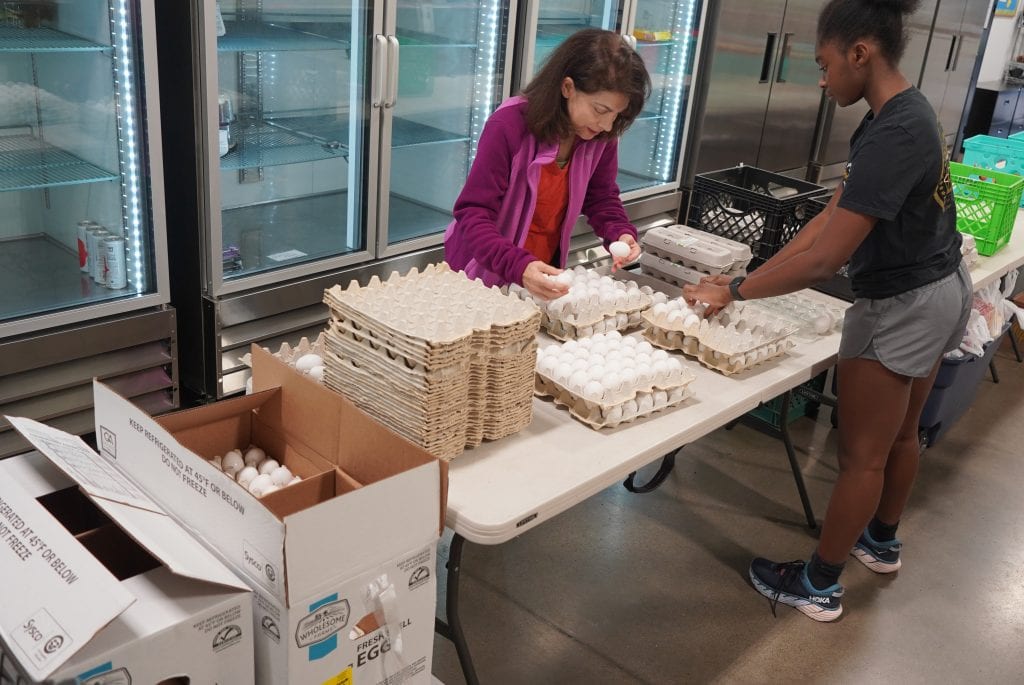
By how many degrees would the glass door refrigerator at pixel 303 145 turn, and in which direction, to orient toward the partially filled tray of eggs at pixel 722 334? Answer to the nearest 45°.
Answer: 0° — it already faces it

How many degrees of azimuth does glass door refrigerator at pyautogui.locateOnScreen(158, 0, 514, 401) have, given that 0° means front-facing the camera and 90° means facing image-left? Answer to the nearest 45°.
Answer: approximately 315°

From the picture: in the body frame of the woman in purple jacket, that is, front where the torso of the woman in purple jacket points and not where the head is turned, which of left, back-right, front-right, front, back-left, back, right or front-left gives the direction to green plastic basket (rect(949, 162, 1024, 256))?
left

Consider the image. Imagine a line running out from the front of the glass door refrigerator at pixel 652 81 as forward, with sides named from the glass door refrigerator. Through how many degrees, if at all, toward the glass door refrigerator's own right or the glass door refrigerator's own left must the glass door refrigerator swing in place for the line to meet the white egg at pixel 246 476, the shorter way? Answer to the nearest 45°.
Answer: approximately 45° to the glass door refrigerator's own right

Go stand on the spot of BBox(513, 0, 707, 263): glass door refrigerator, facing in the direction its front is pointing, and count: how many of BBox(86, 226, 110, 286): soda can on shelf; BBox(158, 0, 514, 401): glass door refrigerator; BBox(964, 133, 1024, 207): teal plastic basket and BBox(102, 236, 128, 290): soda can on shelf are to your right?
3

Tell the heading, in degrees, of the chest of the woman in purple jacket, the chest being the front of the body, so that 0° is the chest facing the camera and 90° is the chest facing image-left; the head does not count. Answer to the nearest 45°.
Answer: approximately 315°

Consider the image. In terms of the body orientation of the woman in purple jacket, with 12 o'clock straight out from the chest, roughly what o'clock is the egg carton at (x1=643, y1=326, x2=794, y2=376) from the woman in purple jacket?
The egg carton is roughly at 11 o'clock from the woman in purple jacket.

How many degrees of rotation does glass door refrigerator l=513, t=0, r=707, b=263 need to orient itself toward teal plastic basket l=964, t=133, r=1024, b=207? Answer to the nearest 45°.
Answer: approximately 45° to its left

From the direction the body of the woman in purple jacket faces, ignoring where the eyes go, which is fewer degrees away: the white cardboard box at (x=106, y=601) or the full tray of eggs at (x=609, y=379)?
the full tray of eggs

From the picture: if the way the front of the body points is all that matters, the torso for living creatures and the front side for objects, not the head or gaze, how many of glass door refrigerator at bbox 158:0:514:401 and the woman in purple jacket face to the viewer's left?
0

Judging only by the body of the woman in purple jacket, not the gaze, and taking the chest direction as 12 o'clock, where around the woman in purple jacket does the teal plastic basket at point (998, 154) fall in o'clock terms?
The teal plastic basket is roughly at 9 o'clock from the woman in purple jacket.

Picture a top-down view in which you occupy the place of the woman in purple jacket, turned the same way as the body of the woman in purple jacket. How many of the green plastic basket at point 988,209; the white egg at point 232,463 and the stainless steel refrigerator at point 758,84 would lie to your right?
1
